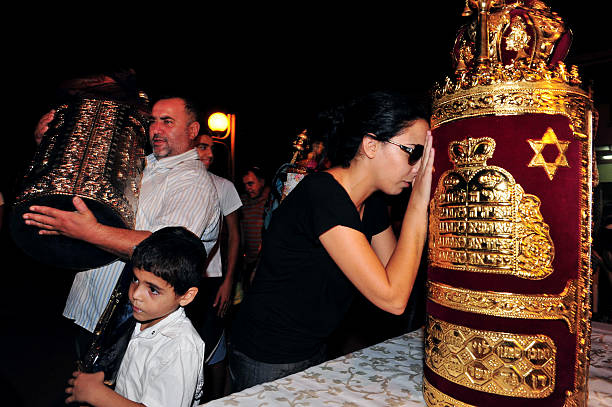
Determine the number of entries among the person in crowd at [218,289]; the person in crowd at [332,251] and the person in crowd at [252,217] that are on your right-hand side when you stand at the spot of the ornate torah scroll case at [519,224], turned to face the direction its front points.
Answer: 3

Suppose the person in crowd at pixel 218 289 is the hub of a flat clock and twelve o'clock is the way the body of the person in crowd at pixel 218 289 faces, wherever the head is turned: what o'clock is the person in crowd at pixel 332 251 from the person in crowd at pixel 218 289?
the person in crowd at pixel 332 251 is roughly at 10 o'clock from the person in crowd at pixel 218 289.

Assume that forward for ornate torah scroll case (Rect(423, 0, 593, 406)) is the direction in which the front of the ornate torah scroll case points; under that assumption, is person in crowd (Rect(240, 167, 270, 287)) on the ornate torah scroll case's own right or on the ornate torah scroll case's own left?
on the ornate torah scroll case's own right

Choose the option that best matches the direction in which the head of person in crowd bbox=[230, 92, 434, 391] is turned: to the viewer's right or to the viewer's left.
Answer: to the viewer's right

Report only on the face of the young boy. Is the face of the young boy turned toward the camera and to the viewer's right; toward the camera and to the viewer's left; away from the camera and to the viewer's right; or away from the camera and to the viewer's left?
toward the camera and to the viewer's left

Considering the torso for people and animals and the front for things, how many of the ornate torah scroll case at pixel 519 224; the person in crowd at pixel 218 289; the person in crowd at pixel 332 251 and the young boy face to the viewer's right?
1

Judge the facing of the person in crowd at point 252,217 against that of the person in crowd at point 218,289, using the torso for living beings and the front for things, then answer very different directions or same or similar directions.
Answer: same or similar directions

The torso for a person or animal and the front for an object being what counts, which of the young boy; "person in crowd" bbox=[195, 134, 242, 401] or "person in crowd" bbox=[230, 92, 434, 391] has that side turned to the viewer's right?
"person in crowd" bbox=[230, 92, 434, 391]

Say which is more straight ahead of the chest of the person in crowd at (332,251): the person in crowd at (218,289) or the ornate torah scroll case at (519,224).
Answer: the ornate torah scroll case

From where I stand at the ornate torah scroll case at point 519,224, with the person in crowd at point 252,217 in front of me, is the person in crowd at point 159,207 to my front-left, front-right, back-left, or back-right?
front-left

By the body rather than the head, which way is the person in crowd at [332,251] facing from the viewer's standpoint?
to the viewer's right

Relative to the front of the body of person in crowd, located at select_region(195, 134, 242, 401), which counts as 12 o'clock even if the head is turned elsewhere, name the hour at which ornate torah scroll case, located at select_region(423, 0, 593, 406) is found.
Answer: The ornate torah scroll case is roughly at 10 o'clock from the person in crowd.

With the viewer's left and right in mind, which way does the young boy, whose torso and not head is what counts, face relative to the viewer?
facing the viewer and to the left of the viewer

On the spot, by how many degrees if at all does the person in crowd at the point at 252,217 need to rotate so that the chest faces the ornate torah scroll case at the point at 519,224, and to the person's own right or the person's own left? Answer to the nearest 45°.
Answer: approximately 45° to the person's own left

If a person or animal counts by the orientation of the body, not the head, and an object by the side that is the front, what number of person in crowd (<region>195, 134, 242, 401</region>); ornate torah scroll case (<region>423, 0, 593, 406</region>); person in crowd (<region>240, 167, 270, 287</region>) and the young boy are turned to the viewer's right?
0

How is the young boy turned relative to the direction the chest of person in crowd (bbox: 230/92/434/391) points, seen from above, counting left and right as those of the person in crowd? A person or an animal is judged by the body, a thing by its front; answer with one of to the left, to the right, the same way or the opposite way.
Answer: to the right

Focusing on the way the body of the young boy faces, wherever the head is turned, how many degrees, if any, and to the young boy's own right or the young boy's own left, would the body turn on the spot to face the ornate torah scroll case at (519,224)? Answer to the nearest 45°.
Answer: approximately 90° to the young boy's own left
